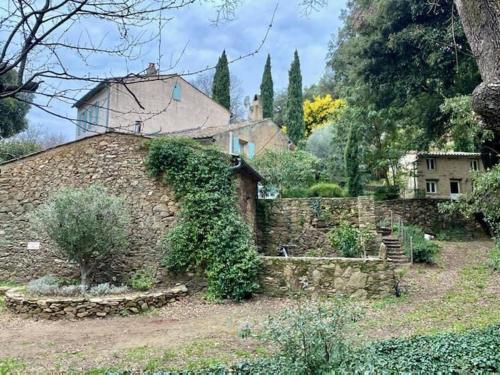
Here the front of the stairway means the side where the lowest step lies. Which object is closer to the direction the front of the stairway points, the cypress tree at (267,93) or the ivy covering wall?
the ivy covering wall

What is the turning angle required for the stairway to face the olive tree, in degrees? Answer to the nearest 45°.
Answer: approximately 45° to its right

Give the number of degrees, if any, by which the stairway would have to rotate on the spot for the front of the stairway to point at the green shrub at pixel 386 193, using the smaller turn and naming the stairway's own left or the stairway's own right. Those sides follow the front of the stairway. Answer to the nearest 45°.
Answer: approximately 180°

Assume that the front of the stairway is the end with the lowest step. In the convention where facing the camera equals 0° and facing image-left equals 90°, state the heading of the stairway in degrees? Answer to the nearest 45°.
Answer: approximately 0°

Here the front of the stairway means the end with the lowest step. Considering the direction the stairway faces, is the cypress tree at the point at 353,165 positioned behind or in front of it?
behind

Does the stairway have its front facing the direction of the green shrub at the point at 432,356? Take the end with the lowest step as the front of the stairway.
yes

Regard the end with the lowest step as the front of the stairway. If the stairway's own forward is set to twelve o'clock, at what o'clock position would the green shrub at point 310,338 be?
The green shrub is roughly at 12 o'clock from the stairway.

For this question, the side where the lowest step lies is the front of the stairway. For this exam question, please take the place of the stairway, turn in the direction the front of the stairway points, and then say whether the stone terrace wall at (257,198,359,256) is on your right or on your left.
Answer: on your right

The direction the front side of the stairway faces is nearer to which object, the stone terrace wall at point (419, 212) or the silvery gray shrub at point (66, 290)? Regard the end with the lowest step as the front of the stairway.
the silvery gray shrub
